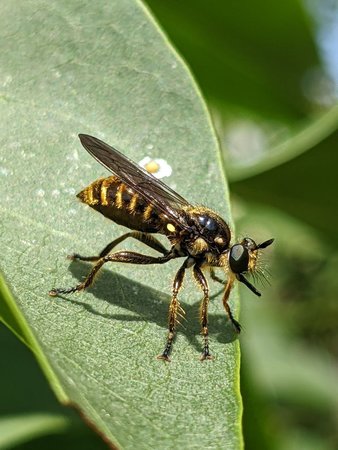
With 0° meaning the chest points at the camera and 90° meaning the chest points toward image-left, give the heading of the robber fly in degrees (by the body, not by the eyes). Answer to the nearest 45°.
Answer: approximately 270°
